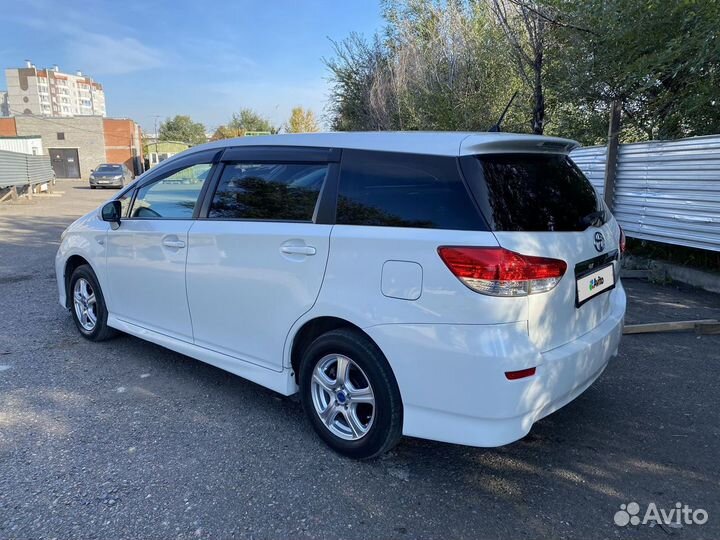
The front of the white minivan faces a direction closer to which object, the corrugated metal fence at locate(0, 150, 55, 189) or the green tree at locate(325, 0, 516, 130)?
the corrugated metal fence

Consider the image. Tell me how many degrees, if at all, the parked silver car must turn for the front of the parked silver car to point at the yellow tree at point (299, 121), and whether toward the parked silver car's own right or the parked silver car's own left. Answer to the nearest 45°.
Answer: approximately 135° to the parked silver car's own left

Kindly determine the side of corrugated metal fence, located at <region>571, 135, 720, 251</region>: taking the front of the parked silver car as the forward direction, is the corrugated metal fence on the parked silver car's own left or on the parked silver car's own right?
on the parked silver car's own left

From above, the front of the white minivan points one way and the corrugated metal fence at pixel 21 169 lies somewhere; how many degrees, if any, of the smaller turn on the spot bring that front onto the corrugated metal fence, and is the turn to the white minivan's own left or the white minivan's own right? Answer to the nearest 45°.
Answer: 0° — it already faces it

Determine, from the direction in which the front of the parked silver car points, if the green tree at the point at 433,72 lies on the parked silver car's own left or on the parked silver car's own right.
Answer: on the parked silver car's own left

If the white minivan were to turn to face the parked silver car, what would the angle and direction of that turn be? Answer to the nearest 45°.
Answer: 0° — it already faces it

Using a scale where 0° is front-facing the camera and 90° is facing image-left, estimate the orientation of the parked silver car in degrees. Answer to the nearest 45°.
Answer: approximately 45°

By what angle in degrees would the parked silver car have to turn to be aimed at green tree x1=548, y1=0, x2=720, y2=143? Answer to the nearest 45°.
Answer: approximately 45° to its left

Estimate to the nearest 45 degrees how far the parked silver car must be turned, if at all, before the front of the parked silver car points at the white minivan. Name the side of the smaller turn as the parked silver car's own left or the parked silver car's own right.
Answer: approximately 45° to the parked silver car's own left

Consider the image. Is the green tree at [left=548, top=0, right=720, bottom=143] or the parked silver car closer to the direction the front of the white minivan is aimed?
the parked silver car

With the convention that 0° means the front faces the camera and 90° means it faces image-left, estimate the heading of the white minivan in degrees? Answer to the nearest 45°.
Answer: approximately 135°

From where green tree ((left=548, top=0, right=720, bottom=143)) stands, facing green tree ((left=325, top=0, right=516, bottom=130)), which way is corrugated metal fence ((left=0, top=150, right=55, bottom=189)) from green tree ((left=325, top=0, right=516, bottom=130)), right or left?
left

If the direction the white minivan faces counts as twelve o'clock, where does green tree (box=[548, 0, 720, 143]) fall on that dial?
The green tree is roughly at 3 o'clock from the white minivan.

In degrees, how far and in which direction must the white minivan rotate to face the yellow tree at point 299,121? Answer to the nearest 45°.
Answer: approximately 45° to its right
